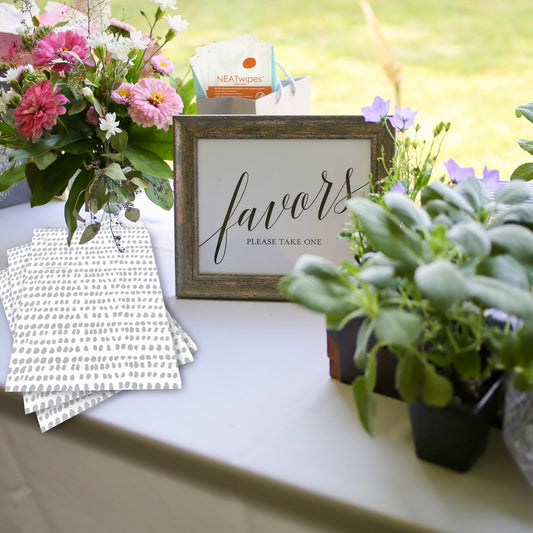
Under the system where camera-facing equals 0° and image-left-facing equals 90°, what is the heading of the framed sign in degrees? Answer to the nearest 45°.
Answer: approximately 0°
